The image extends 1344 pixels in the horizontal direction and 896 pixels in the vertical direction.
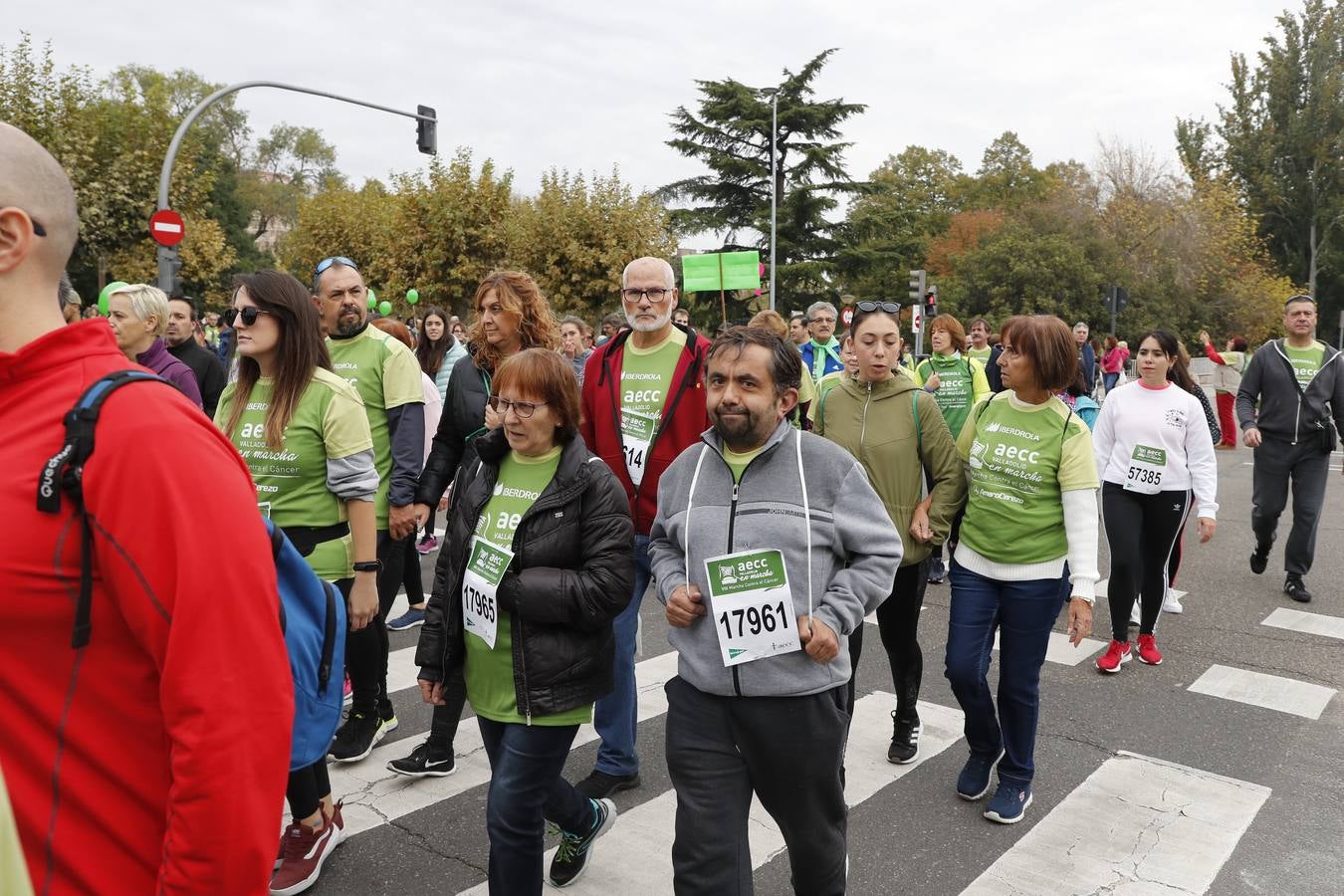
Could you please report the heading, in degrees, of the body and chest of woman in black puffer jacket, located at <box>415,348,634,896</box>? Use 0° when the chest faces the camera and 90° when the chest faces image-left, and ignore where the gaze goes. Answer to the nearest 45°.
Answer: approximately 45°

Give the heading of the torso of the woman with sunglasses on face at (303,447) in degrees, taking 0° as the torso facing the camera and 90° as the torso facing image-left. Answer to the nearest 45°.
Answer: approximately 45°

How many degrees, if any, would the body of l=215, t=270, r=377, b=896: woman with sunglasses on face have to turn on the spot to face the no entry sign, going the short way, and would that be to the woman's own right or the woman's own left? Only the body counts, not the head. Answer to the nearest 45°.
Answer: approximately 135° to the woman's own right

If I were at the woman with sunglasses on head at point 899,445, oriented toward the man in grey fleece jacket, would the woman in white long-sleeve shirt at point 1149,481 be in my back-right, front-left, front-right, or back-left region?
back-left

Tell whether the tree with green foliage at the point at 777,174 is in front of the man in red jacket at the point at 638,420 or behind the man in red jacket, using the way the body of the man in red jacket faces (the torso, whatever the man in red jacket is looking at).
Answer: behind

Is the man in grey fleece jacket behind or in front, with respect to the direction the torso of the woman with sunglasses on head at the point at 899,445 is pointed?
in front

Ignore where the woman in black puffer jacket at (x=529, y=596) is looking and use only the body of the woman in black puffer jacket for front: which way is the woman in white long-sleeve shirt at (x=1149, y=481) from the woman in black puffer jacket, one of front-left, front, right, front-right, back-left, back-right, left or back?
back

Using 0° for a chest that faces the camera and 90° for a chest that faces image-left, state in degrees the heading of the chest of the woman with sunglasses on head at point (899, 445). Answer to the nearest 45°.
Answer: approximately 0°

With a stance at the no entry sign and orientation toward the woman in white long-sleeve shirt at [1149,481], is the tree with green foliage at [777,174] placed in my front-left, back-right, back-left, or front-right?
back-left

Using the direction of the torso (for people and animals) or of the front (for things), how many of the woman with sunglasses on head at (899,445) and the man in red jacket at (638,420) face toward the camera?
2
